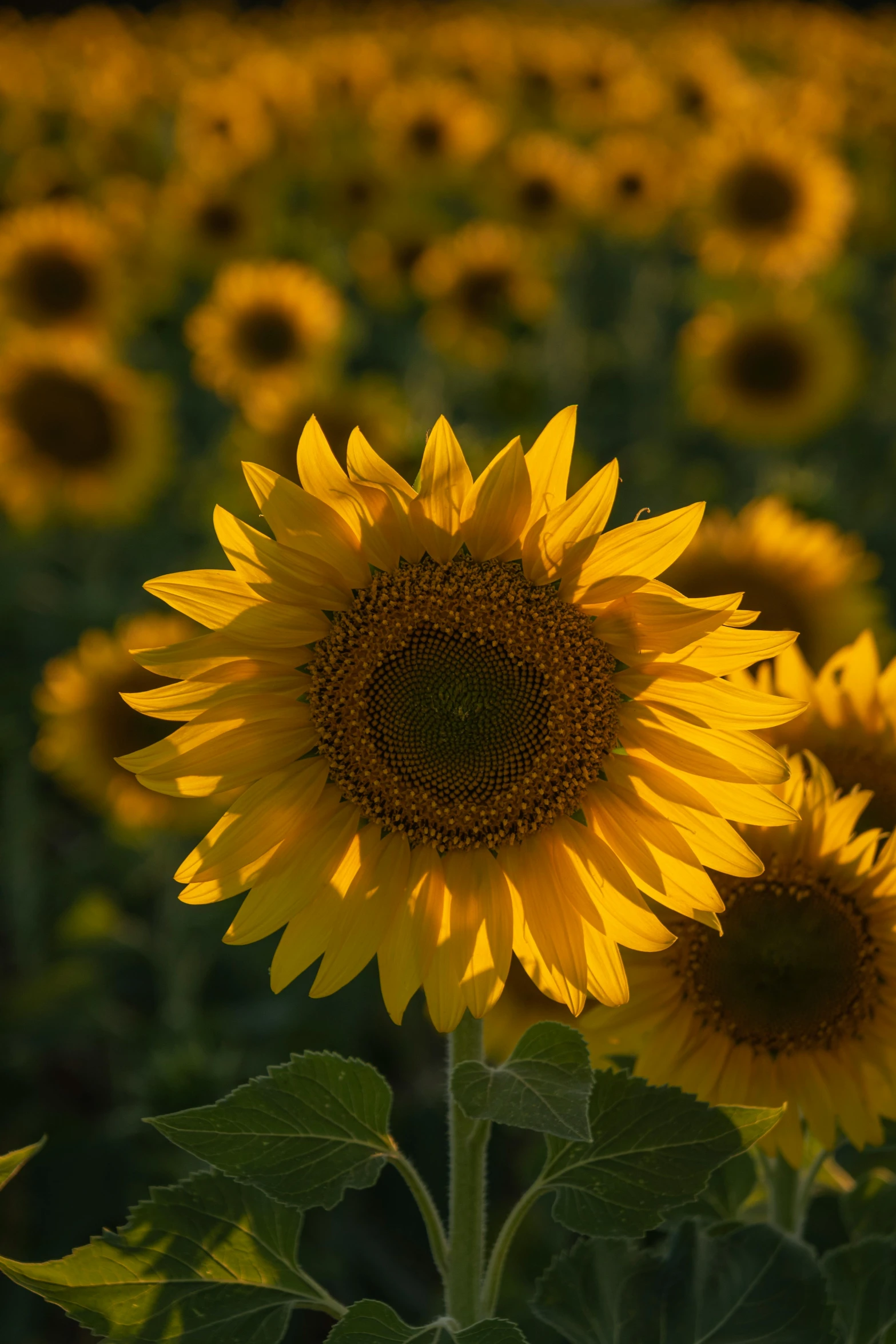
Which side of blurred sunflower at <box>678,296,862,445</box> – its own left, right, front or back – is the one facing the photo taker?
front

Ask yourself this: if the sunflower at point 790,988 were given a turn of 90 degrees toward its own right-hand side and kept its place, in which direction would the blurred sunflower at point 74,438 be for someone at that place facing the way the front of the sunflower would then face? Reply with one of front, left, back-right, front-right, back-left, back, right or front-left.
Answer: front-right

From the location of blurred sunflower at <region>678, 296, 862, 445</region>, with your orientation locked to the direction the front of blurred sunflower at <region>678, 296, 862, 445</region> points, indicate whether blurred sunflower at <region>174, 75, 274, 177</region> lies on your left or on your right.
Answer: on your right

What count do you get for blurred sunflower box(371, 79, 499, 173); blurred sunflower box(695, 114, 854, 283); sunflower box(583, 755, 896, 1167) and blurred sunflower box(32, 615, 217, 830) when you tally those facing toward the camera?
4

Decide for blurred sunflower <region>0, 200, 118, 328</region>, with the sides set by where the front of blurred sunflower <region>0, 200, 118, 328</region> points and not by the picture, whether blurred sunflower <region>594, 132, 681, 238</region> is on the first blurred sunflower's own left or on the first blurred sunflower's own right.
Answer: on the first blurred sunflower's own left

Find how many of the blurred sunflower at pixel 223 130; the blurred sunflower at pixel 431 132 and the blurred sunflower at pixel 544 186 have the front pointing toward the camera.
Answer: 3

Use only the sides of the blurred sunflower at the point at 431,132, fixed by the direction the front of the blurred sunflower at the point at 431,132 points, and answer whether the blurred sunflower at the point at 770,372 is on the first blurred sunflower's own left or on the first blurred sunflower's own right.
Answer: on the first blurred sunflower's own left

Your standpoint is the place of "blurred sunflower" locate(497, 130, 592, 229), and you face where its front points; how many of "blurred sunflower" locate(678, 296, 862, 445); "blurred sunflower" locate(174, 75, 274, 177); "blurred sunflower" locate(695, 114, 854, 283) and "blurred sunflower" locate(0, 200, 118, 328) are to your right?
2

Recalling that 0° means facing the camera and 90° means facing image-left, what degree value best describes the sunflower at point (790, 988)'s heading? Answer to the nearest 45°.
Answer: approximately 0°

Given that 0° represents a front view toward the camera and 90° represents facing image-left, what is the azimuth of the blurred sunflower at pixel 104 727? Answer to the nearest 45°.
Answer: approximately 0°

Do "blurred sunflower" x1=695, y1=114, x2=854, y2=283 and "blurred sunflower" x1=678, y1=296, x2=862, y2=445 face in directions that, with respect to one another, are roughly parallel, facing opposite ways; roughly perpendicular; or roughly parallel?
roughly parallel

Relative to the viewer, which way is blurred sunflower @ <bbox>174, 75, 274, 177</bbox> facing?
toward the camera

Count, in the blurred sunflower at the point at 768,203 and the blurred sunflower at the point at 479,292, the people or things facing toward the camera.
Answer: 2

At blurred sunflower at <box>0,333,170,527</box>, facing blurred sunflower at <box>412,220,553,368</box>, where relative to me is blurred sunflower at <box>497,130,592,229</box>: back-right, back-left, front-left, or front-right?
front-left

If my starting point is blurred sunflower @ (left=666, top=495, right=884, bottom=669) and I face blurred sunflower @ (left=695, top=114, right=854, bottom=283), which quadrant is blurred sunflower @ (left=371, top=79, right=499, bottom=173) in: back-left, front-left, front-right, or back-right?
front-left
